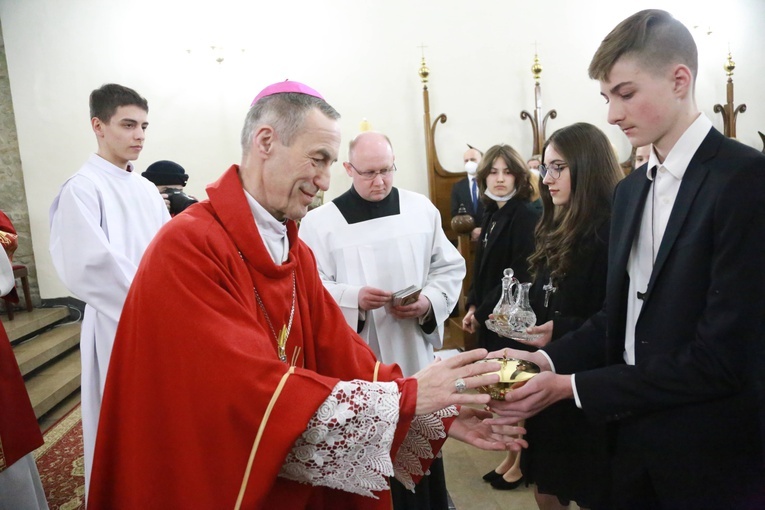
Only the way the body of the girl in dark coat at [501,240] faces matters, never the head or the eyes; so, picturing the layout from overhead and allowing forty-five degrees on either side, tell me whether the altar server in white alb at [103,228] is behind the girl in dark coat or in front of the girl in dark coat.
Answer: in front

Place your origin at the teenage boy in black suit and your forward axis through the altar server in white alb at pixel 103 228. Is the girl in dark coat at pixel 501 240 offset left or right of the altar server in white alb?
right

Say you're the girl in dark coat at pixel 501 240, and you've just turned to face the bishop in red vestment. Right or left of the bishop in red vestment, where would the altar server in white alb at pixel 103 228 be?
right

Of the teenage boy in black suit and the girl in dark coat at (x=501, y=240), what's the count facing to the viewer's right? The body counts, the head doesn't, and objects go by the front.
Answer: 0

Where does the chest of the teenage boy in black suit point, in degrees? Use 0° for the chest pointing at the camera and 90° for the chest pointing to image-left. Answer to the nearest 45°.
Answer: approximately 45°

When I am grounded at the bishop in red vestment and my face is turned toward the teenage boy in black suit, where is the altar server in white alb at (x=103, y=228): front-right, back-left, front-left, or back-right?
back-left

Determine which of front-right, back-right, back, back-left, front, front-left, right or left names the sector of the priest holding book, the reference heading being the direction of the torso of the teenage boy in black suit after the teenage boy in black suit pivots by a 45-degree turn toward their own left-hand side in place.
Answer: back-right

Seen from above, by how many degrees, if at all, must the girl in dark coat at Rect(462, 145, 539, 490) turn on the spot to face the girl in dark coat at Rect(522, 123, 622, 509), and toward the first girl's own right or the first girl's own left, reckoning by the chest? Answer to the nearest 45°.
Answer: approximately 45° to the first girl's own left

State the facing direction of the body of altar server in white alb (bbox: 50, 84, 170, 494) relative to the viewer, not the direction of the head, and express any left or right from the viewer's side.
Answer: facing the viewer and to the right of the viewer

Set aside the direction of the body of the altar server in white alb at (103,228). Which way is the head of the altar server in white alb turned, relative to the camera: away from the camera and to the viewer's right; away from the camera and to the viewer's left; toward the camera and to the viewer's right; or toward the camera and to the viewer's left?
toward the camera and to the viewer's right

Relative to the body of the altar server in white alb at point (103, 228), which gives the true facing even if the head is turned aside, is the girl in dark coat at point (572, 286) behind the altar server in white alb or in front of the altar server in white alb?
in front

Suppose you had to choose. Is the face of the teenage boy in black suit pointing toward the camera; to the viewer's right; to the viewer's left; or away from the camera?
to the viewer's left
